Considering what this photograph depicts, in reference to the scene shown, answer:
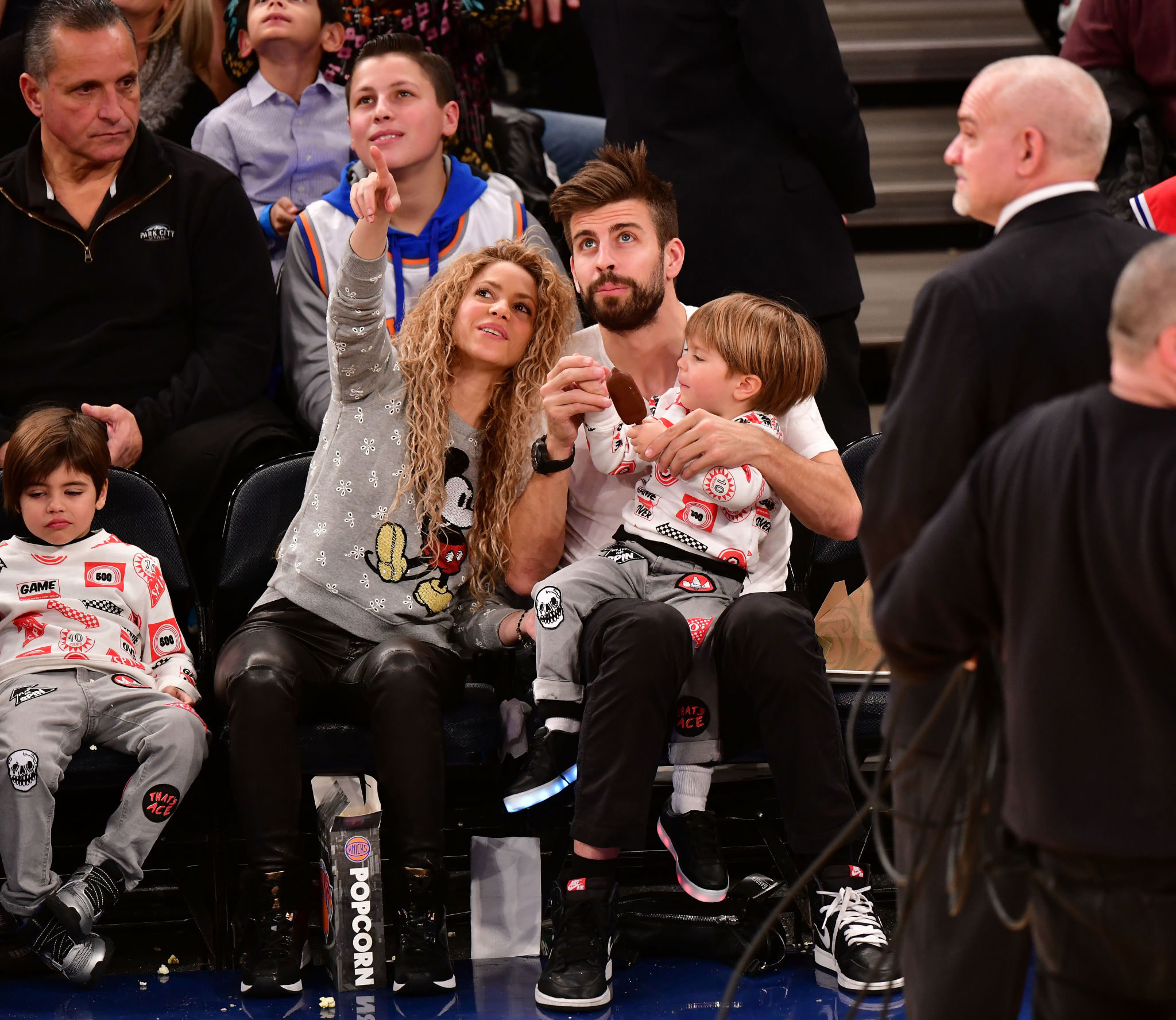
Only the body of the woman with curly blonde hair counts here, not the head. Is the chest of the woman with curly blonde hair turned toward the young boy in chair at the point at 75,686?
no

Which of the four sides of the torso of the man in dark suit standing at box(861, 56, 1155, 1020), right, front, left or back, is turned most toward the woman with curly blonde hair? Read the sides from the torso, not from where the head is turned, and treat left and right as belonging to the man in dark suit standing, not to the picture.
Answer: front

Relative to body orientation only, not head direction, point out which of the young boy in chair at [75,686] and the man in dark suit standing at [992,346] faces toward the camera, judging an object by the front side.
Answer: the young boy in chair

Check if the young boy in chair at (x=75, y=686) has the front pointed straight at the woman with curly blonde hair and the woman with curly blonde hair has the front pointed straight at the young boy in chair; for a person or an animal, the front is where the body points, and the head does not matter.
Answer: no

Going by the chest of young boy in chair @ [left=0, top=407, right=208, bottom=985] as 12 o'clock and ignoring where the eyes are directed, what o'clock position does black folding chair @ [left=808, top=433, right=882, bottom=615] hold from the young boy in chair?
The black folding chair is roughly at 9 o'clock from the young boy in chair.

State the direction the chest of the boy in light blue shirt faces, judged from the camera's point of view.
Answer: toward the camera

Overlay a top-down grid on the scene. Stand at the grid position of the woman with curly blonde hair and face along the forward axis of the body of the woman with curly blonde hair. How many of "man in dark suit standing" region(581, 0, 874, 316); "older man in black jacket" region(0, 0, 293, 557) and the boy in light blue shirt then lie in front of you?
0

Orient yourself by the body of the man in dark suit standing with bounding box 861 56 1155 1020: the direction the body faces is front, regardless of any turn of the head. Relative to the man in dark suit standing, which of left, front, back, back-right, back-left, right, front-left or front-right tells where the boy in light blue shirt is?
front

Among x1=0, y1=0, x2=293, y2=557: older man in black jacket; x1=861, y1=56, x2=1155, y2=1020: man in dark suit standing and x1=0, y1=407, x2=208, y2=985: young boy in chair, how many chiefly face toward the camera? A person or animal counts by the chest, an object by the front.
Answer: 2

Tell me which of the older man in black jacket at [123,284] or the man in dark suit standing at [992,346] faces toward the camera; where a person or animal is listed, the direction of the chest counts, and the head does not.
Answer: the older man in black jacket

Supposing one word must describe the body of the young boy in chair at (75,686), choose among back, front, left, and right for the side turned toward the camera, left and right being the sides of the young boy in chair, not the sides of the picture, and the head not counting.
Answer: front

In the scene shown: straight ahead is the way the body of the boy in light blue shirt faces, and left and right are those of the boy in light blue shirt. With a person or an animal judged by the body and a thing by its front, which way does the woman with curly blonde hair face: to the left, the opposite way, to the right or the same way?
the same way

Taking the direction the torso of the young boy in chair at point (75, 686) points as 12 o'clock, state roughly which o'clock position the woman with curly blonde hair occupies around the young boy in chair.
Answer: The woman with curly blonde hair is roughly at 9 o'clock from the young boy in chair.

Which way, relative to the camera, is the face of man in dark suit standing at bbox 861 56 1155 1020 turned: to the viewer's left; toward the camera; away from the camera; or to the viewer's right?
to the viewer's left

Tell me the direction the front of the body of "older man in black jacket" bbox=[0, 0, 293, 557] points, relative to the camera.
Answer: toward the camera

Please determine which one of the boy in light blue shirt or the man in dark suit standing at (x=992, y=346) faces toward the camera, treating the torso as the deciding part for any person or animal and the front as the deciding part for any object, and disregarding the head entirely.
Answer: the boy in light blue shirt

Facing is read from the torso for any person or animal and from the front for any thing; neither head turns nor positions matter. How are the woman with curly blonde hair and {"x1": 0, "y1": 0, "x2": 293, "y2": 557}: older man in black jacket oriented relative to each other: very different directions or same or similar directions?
same or similar directions

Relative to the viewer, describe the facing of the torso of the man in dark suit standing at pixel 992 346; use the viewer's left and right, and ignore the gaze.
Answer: facing away from the viewer and to the left of the viewer

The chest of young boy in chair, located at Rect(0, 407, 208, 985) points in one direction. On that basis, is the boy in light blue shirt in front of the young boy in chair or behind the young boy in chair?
behind
